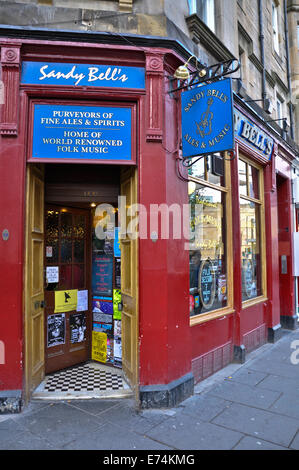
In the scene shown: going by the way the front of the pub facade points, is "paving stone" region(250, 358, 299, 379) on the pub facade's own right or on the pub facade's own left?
on the pub facade's own left

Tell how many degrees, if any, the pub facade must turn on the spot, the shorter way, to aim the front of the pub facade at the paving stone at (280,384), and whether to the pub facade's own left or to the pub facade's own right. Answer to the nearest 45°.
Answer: approximately 90° to the pub facade's own left

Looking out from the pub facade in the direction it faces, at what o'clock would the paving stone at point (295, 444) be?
The paving stone is roughly at 10 o'clock from the pub facade.

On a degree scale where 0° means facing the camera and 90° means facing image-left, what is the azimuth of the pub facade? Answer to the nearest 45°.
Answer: approximately 0°

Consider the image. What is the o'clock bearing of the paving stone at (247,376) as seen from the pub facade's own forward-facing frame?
The paving stone is roughly at 8 o'clock from the pub facade.
